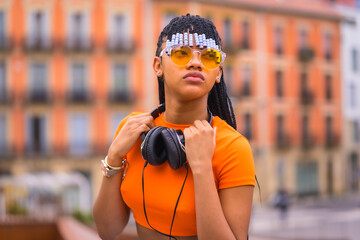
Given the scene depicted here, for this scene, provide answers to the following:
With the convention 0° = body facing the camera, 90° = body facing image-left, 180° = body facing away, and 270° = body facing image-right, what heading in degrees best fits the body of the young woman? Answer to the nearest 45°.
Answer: approximately 45°

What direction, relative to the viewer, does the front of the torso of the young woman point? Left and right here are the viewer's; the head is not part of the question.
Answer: facing the viewer and to the left of the viewer
